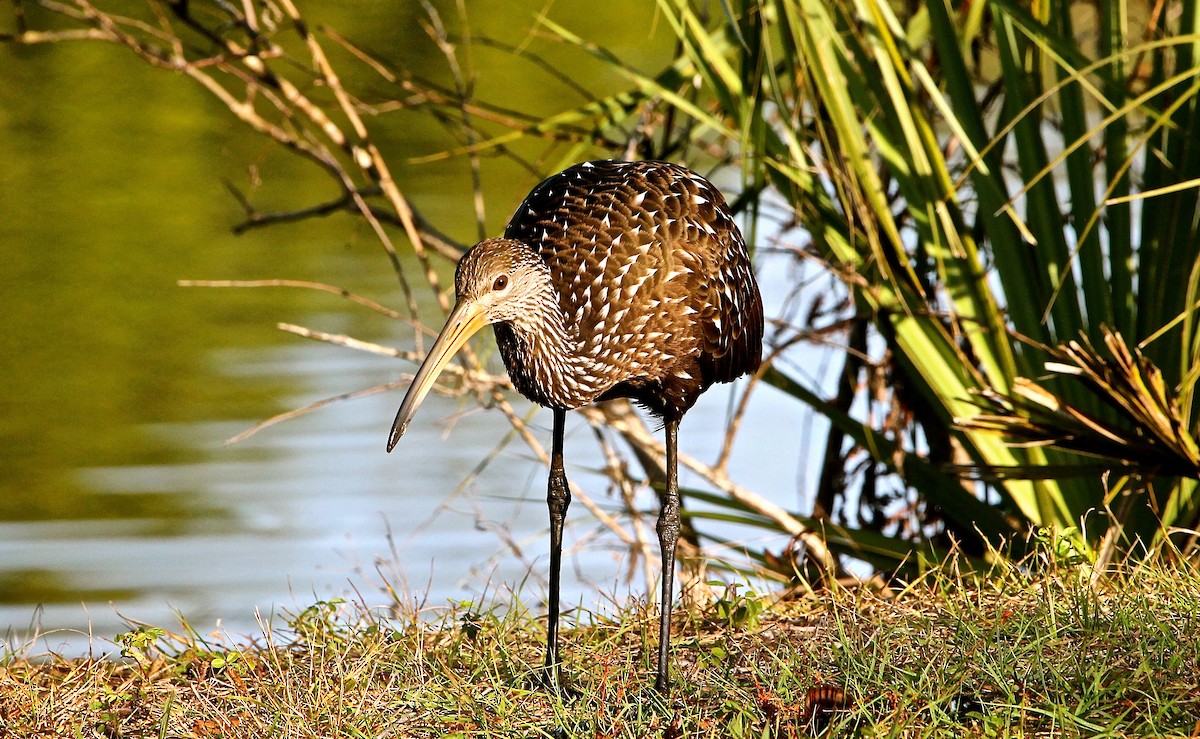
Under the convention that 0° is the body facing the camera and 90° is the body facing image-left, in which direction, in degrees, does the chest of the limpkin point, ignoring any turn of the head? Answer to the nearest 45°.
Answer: approximately 45°
